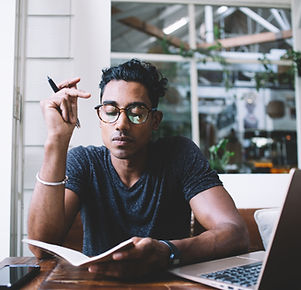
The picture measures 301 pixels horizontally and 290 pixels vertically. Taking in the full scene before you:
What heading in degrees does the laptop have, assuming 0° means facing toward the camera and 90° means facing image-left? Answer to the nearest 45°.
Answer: approximately 135°

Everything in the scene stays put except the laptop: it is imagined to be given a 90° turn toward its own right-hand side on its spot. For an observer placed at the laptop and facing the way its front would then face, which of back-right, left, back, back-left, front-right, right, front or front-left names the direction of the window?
front-left

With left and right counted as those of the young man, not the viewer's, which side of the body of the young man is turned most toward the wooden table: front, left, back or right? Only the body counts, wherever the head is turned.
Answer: front

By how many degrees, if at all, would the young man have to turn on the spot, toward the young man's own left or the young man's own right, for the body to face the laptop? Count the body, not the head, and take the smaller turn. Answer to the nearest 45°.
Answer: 0° — they already face it

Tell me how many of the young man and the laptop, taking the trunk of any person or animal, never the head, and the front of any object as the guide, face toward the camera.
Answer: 1

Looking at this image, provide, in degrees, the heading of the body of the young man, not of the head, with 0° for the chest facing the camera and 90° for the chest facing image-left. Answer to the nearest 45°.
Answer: approximately 0°
